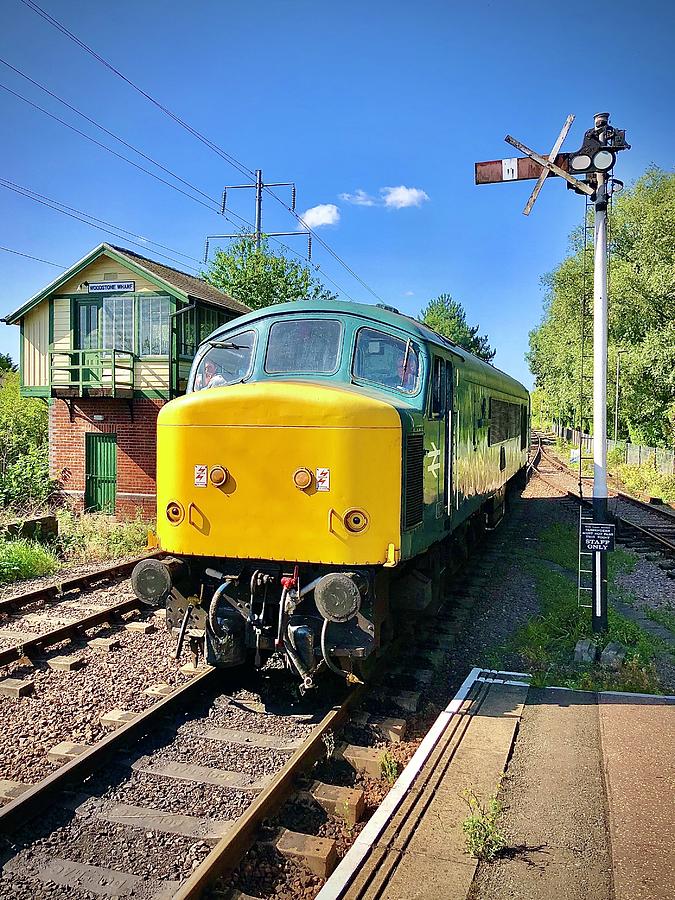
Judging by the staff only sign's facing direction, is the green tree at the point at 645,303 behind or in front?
behind

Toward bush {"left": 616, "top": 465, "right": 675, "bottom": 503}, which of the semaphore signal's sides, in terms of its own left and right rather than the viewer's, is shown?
back

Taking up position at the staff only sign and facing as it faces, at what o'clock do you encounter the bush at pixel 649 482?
The bush is roughly at 6 o'clock from the staff only sign.

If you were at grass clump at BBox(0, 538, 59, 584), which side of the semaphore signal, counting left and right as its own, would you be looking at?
right

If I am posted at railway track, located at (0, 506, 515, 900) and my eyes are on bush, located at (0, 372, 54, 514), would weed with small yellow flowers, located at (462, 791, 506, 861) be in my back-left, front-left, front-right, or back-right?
back-right

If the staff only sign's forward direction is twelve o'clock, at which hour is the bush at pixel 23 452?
The bush is roughly at 4 o'clock from the staff only sign.

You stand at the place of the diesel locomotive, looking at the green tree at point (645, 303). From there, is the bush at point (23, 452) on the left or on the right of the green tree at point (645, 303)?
left

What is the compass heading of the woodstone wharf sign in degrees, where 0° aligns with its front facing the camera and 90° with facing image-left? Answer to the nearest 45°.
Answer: approximately 0°

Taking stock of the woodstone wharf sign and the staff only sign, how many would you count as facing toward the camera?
2

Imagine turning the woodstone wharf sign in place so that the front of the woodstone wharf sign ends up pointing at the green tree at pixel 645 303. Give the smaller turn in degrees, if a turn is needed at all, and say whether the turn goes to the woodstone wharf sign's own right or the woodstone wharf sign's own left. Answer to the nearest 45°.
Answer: approximately 90° to the woodstone wharf sign's own left
